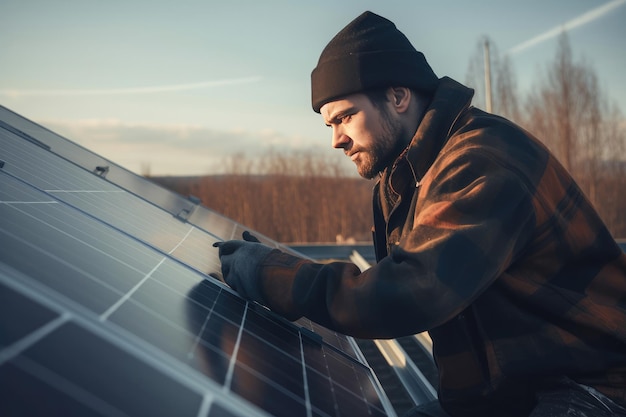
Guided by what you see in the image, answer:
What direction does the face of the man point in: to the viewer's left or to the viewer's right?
to the viewer's left

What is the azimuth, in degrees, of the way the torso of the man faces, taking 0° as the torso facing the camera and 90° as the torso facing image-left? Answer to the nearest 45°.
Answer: approximately 90°
